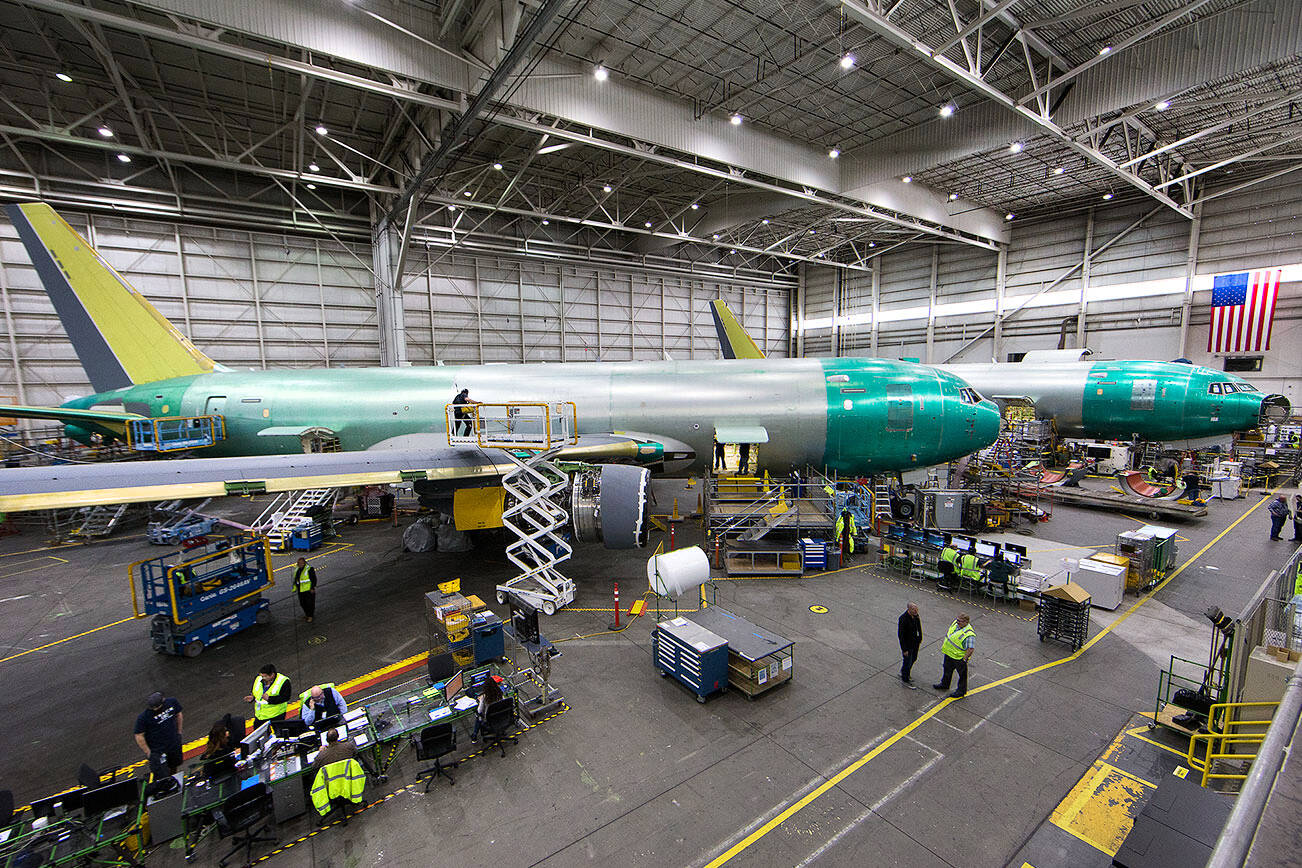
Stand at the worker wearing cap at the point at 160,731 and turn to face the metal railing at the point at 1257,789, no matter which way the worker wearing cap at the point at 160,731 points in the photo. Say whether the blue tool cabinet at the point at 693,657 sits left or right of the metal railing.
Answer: left

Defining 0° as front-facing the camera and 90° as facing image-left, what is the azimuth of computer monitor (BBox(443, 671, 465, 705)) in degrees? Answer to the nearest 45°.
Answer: approximately 315°

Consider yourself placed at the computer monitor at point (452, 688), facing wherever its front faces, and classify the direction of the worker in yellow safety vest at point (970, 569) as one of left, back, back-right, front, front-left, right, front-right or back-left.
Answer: front-left

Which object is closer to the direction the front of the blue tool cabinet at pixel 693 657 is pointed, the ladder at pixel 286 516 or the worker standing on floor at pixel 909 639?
the ladder

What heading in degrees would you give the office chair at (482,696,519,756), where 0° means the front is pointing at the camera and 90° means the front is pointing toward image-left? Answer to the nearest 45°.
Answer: approximately 135°

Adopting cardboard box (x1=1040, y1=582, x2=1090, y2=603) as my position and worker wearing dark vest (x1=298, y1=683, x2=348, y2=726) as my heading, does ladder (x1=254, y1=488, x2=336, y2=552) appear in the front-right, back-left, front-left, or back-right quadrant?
front-right

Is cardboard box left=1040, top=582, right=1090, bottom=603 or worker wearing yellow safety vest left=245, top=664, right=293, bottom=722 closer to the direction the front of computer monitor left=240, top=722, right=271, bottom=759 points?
the worker wearing yellow safety vest

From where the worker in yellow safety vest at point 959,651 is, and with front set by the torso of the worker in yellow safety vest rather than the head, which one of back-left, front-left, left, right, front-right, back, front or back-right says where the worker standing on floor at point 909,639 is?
front-right

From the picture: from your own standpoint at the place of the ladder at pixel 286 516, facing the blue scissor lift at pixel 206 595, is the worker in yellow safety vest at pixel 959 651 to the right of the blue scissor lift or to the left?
left

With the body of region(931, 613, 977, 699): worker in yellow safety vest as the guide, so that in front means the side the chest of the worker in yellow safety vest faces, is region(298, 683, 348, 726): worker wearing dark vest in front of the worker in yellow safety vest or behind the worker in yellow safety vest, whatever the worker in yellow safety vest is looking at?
in front

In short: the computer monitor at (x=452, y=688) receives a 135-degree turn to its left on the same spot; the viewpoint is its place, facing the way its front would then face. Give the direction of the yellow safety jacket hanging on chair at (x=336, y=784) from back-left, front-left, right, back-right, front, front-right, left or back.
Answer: back-left

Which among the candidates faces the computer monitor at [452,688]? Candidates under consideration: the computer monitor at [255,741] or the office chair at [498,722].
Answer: the office chair
